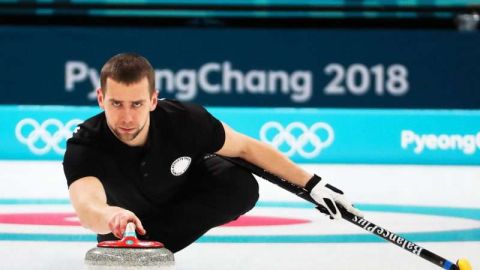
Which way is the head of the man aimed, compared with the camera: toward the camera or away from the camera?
toward the camera

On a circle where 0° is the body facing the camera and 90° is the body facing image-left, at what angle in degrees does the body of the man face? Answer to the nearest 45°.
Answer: approximately 0°
